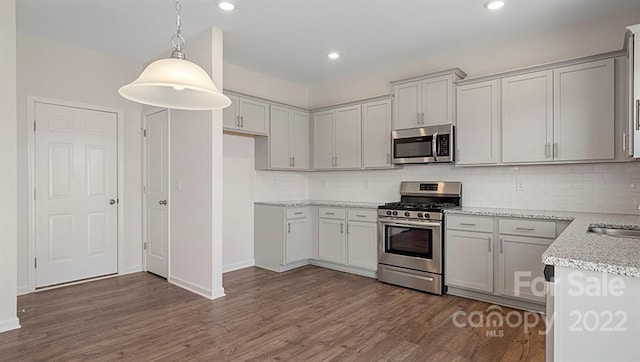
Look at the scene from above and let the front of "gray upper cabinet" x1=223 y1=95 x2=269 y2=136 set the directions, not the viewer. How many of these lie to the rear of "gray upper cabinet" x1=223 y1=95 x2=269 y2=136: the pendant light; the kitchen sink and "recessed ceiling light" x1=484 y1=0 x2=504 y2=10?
0

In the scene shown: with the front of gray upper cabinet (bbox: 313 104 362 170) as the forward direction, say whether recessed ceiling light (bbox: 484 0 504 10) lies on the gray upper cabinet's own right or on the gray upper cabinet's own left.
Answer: on the gray upper cabinet's own left

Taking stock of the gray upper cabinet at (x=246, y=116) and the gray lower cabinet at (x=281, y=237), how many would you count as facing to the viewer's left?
0

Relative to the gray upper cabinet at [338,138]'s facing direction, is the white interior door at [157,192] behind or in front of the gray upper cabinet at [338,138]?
in front

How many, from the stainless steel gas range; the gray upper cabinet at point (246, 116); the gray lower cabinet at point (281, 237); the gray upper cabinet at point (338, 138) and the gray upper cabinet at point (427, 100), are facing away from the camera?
0

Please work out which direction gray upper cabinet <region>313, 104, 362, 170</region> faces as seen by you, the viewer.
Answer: facing the viewer and to the left of the viewer

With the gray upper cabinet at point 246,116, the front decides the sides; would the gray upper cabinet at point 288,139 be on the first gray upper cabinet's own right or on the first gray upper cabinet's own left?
on the first gray upper cabinet's own left

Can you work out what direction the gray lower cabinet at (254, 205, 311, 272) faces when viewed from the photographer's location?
facing the viewer and to the right of the viewer

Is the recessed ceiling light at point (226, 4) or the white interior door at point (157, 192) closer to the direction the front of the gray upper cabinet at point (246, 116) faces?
the recessed ceiling light

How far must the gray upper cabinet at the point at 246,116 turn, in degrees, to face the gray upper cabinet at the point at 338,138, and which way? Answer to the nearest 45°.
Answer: approximately 45° to its left

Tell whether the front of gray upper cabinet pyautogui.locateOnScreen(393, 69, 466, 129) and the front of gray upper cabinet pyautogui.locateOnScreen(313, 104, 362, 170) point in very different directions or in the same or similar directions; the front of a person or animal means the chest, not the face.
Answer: same or similar directions

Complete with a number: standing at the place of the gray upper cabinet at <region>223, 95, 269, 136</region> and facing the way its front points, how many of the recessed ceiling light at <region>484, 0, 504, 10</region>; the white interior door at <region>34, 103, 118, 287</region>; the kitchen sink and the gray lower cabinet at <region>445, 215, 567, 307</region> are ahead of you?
3
